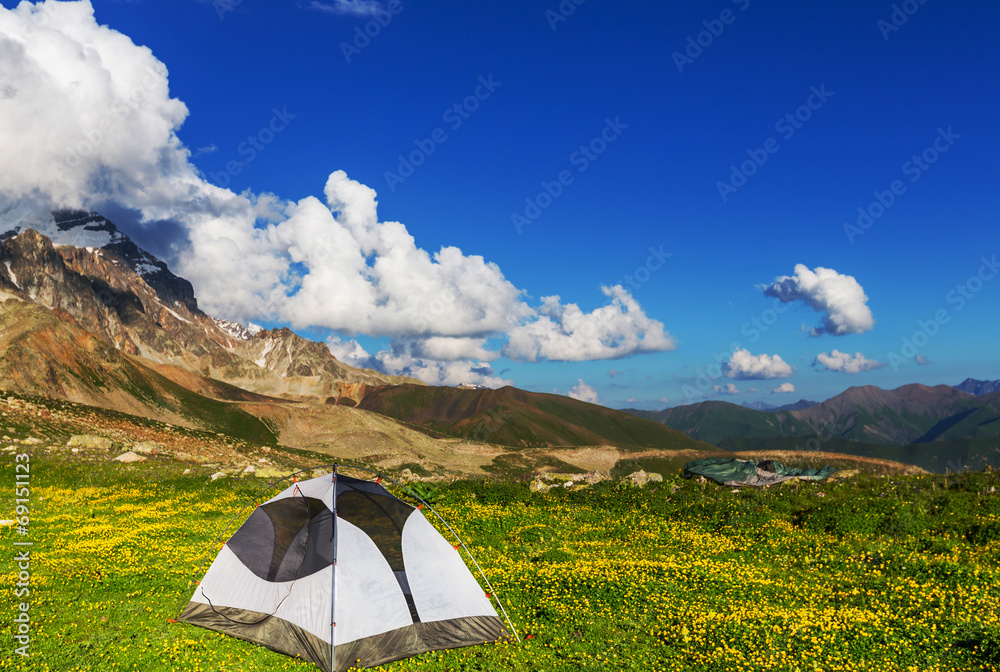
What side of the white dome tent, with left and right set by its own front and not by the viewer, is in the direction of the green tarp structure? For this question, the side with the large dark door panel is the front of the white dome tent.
back

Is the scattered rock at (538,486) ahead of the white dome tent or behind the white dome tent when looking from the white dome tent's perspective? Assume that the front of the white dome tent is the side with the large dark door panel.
behind

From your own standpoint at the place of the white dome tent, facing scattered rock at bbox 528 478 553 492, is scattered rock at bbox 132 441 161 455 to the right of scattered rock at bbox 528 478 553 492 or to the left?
left

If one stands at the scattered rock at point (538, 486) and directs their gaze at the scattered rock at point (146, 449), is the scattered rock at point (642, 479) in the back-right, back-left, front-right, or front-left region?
back-right

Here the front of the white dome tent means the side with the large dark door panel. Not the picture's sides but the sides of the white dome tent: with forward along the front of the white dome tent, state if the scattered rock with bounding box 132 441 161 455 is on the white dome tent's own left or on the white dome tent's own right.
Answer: on the white dome tent's own right

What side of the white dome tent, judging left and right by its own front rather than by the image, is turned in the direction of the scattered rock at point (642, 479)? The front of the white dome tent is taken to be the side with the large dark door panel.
back

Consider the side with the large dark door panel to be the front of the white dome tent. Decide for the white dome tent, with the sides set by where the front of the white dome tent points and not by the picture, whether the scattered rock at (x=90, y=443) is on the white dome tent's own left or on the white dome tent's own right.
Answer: on the white dome tent's own right
